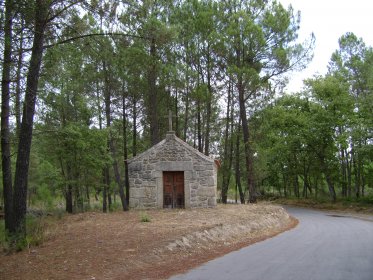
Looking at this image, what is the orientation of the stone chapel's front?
toward the camera

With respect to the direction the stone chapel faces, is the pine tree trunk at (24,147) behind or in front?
in front
